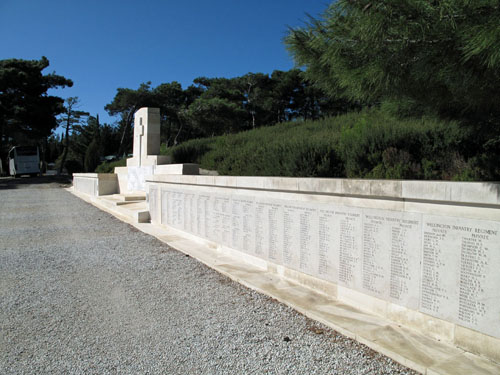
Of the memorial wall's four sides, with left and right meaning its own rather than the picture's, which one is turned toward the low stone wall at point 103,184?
right

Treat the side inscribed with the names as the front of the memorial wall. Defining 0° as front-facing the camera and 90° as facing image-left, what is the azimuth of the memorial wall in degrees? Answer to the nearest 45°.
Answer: approximately 45°

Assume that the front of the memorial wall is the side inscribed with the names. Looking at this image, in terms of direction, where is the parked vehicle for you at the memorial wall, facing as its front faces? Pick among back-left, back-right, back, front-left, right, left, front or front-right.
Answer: right

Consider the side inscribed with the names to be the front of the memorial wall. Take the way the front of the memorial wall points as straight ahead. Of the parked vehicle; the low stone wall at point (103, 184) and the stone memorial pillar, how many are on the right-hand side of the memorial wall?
3

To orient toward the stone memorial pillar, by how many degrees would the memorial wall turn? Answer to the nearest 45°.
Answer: approximately 90° to its right
